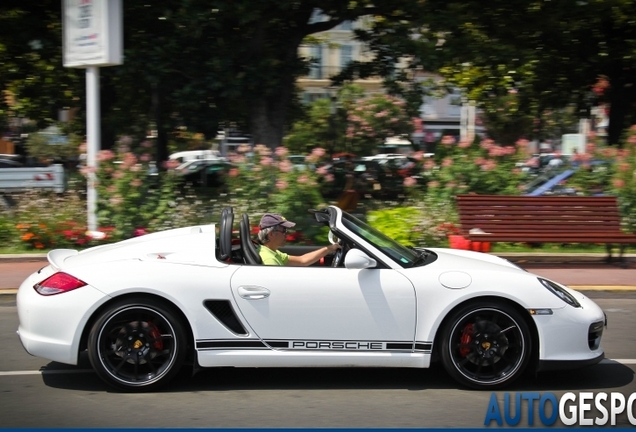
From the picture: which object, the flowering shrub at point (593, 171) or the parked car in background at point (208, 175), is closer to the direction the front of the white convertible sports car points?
the flowering shrub

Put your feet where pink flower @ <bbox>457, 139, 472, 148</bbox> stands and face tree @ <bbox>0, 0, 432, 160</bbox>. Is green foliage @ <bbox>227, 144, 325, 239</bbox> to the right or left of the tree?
left

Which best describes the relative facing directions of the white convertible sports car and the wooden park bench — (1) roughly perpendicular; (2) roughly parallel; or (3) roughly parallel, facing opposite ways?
roughly perpendicular

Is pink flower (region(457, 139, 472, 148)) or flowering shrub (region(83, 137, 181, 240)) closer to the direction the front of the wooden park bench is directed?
the flowering shrub

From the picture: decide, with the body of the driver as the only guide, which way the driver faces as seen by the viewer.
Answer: to the viewer's right

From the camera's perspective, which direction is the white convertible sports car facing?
to the viewer's right

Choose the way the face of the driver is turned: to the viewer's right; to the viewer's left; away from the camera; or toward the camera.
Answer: to the viewer's right

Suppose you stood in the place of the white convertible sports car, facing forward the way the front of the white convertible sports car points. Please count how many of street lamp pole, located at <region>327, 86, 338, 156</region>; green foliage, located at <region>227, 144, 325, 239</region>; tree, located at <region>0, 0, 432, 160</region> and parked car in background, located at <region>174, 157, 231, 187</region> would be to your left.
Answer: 4

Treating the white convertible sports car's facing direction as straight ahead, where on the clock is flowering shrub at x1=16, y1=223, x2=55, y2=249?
The flowering shrub is roughly at 8 o'clock from the white convertible sports car.

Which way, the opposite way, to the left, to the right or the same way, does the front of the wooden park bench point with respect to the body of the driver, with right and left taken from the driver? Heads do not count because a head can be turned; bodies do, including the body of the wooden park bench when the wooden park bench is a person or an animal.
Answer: to the right

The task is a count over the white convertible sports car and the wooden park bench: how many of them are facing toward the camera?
1

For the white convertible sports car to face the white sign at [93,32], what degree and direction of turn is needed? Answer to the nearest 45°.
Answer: approximately 135° to its left
